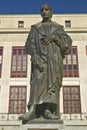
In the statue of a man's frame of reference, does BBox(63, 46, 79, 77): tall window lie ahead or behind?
behind

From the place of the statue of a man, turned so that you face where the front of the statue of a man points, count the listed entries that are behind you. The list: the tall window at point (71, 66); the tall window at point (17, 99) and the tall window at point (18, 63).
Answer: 3

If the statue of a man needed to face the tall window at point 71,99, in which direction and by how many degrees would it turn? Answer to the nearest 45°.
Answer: approximately 180°

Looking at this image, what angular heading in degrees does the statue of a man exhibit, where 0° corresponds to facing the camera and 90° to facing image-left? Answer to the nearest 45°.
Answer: approximately 0°

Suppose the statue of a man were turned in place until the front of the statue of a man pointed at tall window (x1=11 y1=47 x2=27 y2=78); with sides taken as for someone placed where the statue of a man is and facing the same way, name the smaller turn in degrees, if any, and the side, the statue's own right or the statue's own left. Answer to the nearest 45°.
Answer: approximately 180°

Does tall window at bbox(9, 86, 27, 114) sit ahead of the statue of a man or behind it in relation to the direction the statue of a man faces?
behind

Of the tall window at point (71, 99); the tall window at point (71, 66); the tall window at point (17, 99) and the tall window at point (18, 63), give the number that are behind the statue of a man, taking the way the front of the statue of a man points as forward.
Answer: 4

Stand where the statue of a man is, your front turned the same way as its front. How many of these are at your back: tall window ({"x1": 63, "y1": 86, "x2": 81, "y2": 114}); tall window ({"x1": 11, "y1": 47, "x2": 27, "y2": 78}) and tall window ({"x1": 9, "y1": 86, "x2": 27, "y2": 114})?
3
